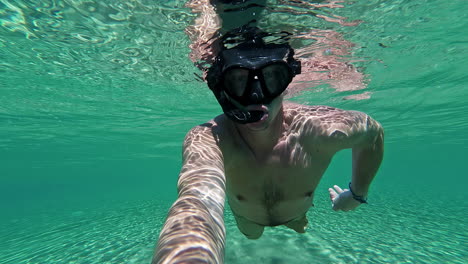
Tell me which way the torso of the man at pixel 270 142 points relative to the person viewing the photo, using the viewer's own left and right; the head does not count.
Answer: facing the viewer
